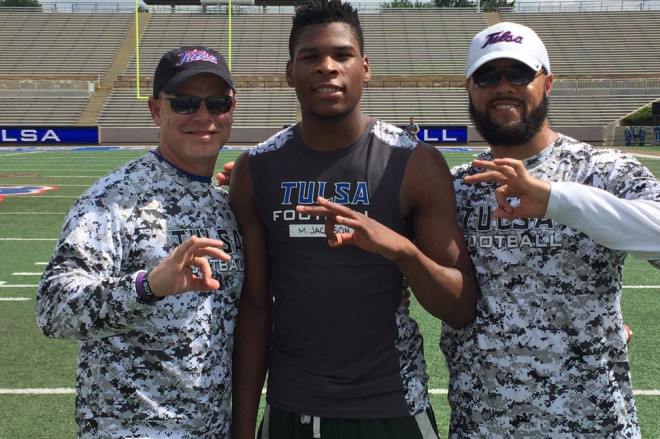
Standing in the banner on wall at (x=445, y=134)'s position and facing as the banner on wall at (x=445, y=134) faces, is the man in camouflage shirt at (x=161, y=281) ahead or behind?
ahead

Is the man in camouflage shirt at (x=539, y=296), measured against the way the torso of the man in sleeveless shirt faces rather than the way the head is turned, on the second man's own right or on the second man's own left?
on the second man's own left

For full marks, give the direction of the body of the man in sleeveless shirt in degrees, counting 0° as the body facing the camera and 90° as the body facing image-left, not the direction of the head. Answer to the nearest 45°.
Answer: approximately 0°

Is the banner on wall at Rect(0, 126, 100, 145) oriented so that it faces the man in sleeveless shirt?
yes

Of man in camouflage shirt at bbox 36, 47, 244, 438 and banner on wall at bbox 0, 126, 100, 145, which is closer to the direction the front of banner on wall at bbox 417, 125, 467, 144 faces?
the man in camouflage shirt

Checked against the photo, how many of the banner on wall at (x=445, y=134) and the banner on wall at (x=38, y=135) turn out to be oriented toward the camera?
2

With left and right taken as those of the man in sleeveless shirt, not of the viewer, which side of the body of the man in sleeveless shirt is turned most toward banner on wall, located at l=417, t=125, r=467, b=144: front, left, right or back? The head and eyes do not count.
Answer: back

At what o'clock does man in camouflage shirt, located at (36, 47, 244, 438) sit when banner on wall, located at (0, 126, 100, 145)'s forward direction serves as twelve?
The man in camouflage shirt is roughly at 12 o'clock from the banner on wall.

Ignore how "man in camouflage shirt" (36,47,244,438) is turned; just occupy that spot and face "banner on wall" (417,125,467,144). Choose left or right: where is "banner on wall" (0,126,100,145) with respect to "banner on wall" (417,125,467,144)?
left

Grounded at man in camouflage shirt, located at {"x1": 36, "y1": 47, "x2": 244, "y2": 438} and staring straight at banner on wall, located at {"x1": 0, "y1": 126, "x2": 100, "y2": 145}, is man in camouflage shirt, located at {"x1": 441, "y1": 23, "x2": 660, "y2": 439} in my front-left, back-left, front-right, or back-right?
back-right

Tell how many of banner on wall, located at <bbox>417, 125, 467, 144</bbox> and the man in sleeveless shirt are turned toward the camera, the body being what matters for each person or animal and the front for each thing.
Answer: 2

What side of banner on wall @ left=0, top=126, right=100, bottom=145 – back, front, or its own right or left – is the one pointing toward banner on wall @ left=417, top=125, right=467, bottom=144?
left

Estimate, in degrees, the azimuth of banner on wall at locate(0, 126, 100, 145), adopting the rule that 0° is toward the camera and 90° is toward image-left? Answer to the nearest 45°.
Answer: approximately 0°

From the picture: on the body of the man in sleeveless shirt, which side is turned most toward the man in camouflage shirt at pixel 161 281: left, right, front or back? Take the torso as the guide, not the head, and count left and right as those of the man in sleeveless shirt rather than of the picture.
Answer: right
